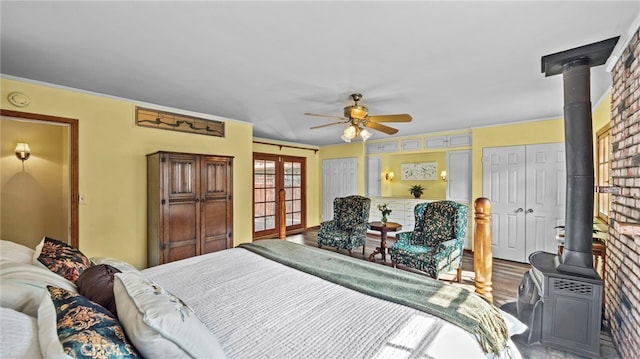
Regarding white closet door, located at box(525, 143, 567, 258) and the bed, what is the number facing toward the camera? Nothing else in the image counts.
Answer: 1

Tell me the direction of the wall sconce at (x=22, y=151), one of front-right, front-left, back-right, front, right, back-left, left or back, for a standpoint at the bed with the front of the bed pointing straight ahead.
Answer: left

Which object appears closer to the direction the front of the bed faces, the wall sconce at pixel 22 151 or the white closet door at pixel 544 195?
the white closet door

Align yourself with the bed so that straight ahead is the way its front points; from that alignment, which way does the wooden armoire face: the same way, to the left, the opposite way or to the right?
to the right

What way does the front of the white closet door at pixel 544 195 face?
toward the camera

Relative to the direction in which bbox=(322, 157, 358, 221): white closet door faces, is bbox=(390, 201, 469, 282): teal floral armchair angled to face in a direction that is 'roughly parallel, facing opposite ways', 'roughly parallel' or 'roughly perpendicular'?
roughly parallel

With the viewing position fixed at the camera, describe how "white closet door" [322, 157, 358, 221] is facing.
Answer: facing the viewer and to the left of the viewer

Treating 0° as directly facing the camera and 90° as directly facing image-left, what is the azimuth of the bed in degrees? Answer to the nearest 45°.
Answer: approximately 225°

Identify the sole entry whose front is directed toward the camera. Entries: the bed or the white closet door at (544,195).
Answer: the white closet door

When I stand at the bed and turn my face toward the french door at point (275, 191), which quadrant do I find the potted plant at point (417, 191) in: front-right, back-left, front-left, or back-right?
front-right

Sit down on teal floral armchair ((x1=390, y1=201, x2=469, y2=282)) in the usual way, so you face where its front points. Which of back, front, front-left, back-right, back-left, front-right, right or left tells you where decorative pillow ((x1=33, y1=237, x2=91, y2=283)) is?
front

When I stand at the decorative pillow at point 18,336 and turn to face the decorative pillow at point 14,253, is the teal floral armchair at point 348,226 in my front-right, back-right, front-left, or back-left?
front-right

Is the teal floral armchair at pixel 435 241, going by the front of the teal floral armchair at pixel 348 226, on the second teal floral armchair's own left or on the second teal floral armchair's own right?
on the second teal floral armchair's own left

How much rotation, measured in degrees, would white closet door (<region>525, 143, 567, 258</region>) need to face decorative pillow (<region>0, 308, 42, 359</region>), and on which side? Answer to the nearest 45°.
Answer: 0° — it already faces it
